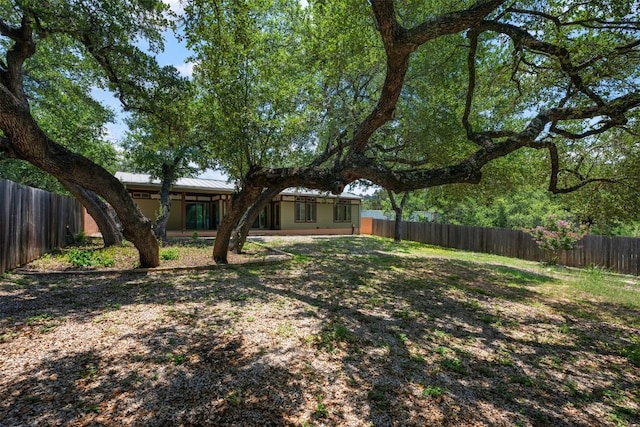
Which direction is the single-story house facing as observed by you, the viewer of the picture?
facing the viewer

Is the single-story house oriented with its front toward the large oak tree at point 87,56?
yes

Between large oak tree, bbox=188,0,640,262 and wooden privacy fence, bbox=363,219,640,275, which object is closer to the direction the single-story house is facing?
the large oak tree

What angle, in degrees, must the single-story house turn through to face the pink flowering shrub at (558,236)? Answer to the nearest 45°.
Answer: approximately 45° to its left

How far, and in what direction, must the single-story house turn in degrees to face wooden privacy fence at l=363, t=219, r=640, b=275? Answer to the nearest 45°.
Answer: approximately 45° to its left

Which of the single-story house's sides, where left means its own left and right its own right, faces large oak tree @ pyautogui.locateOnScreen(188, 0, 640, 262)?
front

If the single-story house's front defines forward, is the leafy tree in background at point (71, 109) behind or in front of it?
in front

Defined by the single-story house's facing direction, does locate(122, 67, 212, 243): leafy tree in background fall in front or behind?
in front
